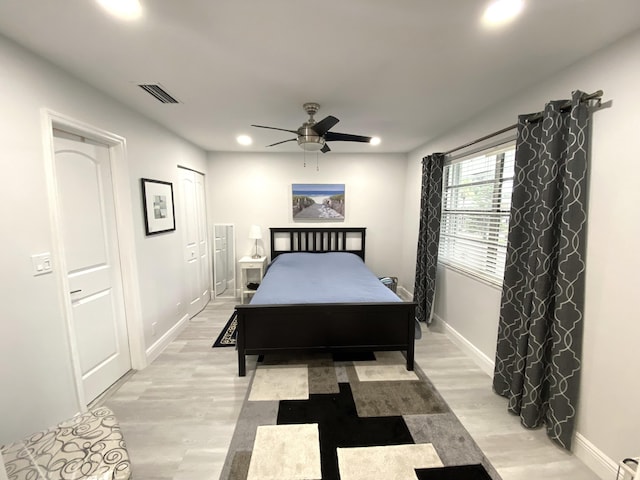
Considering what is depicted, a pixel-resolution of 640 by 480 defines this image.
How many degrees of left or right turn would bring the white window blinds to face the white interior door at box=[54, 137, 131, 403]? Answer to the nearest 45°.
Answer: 0° — it already faces it

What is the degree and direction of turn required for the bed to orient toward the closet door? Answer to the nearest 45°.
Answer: approximately 135° to its right

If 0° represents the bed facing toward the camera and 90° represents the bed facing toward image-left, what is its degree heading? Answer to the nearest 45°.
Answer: approximately 0°

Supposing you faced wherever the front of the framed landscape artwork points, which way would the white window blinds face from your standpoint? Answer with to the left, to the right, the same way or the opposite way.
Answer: to the right

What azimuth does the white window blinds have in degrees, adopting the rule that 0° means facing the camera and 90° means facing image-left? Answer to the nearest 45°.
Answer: approximately 45°

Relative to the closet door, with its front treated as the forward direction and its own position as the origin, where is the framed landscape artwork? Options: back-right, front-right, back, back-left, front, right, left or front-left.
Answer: front-left

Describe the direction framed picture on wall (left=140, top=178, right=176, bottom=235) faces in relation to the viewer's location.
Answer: facing the viewer and to the right of the viewer

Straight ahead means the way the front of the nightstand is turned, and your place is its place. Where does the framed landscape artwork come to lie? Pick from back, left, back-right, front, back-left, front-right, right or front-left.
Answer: left

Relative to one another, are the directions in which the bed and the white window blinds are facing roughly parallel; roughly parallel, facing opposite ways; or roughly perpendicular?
roughly perpendicular

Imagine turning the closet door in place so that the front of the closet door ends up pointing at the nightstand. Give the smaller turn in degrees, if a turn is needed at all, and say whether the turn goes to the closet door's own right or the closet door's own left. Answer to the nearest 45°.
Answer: approximately 45° to the closet door's own left

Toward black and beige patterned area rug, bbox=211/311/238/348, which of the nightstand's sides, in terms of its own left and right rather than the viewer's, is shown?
front

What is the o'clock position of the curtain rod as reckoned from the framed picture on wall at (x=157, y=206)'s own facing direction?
The curtain rod is roughly at 12 o'clock from the framed picture on wall.

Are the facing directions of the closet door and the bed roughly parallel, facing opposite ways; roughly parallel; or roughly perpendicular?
roughly perpendicular

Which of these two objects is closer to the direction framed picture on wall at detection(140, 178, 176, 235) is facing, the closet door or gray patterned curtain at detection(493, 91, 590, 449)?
the gray patterned curtain

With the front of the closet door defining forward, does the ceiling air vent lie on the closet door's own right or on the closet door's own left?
on the closet door's own right
